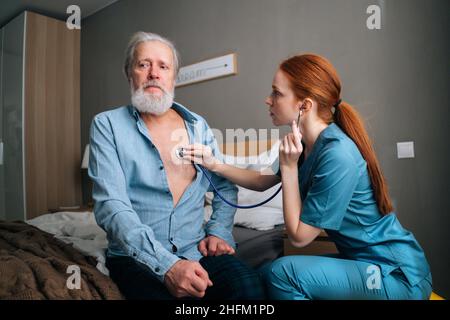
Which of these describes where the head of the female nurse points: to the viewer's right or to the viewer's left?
to the viewer's left

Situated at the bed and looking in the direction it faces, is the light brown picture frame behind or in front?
behind

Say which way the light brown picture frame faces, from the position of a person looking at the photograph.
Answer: facing the viewer and to the left of the viewer

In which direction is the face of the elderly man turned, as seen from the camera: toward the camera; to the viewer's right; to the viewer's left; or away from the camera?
toward the camera

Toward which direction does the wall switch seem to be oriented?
toward the camera

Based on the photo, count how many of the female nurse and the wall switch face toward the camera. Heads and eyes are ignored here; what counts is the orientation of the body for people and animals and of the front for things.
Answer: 1

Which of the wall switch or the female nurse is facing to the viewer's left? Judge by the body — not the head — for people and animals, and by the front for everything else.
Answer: the female nurse

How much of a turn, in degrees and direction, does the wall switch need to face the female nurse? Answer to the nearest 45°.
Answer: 0° — it already faces them

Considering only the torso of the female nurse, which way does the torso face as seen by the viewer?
to the viewer's left

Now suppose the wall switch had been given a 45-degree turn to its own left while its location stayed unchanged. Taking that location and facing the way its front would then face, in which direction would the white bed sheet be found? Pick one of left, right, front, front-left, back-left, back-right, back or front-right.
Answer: right
